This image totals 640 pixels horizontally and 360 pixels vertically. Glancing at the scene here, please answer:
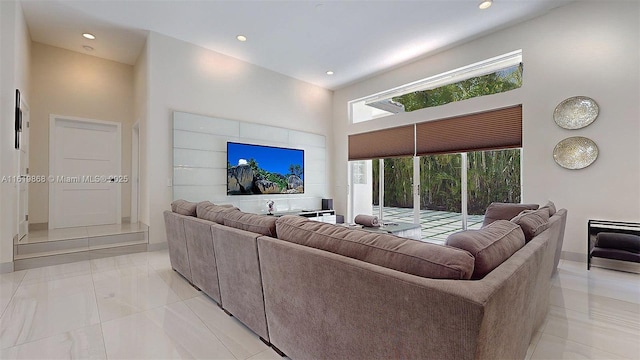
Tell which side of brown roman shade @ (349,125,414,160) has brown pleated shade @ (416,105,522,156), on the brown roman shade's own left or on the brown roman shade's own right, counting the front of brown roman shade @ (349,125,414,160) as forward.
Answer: on the brown roman shade's own left

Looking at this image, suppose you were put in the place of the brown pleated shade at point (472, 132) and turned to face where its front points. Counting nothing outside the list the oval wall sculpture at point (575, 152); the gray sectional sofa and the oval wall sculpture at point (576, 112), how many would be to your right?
0

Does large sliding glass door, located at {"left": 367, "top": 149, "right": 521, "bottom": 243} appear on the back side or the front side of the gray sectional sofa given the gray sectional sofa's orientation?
on the front side

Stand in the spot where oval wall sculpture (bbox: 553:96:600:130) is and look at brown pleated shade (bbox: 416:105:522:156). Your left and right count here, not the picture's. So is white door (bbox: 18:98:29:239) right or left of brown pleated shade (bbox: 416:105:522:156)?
left

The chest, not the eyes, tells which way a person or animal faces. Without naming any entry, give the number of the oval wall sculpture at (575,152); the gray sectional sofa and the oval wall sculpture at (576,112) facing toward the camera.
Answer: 2

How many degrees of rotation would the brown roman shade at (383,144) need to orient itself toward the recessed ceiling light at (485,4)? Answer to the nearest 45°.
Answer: approximately 90° to its left

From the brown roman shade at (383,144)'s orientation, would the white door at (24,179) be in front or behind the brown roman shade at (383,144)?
in front

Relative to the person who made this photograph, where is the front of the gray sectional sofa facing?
facing away from the viewer

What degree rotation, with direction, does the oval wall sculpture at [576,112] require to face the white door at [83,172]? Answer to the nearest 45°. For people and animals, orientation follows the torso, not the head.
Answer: approximately 45° to its right

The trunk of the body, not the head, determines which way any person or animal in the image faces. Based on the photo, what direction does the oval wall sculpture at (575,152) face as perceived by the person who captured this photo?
facing the viewer

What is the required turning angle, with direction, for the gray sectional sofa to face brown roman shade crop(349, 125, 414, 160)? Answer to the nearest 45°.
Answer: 0° — it already faces it

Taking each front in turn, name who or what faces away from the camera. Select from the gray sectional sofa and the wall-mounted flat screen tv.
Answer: the gray sectional sofa

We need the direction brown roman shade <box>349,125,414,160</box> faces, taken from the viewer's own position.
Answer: facing the viewer and to the left of the viewer

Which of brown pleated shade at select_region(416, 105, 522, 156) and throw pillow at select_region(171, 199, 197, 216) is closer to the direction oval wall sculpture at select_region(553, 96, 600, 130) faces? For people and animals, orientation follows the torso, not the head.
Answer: the throw pillow

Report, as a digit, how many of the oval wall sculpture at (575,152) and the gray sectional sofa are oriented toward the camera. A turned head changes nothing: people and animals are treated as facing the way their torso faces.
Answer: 1

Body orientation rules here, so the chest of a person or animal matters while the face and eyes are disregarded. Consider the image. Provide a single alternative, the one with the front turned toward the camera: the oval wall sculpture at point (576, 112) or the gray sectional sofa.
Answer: the oval wall sculpture
